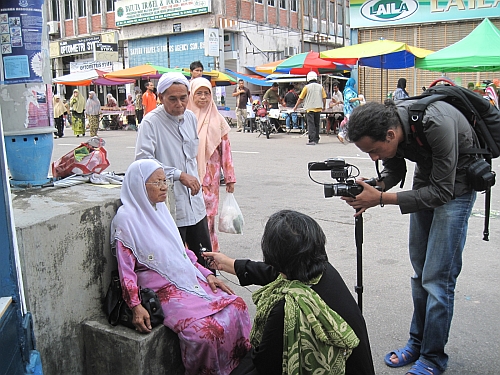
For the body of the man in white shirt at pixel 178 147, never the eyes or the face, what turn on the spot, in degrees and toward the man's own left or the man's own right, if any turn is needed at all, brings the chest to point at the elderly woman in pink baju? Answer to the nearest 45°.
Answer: approximately 45° to the man's own right

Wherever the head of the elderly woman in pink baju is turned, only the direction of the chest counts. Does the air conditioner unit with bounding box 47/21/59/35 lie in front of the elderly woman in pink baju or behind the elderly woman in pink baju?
behind

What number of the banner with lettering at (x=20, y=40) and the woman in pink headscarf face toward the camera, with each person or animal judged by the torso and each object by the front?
2

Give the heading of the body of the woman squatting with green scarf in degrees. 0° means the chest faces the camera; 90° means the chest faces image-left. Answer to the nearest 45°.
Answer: approximately 135°

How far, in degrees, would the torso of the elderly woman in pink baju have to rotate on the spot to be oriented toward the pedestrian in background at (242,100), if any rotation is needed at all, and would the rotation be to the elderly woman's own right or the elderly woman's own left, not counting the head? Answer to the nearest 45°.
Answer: approximately 135° to the elderly woman's own left

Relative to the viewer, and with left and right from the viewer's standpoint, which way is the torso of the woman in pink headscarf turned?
facing the viewer

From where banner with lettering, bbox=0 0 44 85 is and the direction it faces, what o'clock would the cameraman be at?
The cameraman is roughly at 10 o'clock from the banner with lettering.

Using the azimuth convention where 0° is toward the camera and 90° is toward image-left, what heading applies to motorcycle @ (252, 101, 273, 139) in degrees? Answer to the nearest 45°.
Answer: approximately 315°

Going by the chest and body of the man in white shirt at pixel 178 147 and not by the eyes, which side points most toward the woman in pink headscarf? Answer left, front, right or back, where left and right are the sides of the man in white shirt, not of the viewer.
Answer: left

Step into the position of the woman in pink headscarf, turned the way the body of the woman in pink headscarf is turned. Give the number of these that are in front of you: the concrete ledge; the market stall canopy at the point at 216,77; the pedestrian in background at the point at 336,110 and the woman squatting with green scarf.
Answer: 2

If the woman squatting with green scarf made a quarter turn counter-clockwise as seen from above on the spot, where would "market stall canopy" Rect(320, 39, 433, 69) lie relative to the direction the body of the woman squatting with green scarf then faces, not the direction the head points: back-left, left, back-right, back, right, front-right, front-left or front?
back-right

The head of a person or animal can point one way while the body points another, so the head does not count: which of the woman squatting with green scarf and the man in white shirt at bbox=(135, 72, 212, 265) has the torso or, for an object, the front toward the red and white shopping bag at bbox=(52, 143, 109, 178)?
the woman squatting with green scarf

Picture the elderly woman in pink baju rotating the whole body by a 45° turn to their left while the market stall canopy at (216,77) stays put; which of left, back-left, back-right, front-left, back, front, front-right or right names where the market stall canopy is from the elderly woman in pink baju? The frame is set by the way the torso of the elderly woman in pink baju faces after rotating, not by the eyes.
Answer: left

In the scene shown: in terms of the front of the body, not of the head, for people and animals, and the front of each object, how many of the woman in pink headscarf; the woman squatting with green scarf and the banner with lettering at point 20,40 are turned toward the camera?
2
